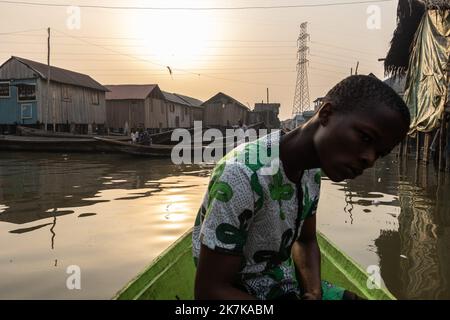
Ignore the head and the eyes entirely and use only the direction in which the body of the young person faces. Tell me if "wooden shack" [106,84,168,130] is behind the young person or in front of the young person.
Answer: behind

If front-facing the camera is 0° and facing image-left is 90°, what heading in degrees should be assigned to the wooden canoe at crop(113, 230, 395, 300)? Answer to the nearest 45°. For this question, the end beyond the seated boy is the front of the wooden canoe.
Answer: approximately 180°

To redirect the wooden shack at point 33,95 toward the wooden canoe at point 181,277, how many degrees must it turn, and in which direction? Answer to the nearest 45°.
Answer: approximately 45° to its left

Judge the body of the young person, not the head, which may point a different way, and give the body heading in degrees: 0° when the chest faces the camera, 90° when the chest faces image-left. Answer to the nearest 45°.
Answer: approximately 315°

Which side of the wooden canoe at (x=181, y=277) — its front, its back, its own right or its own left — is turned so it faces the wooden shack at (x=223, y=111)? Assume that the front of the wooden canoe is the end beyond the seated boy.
front

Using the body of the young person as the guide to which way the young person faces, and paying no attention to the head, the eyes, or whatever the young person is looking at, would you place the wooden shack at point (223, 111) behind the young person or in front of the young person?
behind

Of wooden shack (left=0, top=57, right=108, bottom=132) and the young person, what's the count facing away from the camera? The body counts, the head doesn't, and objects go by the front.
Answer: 0

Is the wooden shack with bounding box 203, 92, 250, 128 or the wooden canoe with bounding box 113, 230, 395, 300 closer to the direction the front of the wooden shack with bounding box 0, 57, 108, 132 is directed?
the wooden canoe

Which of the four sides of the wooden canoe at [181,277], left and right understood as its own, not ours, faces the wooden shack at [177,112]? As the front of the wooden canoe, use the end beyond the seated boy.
front

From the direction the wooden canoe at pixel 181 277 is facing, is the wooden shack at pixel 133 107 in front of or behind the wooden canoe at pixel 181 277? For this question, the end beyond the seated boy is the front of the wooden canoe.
in front

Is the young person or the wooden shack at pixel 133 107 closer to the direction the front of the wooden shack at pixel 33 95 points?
the young person
